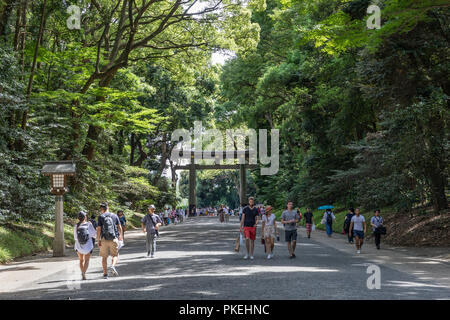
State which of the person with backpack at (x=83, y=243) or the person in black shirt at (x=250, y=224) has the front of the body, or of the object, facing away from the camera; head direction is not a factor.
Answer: the person with backpack

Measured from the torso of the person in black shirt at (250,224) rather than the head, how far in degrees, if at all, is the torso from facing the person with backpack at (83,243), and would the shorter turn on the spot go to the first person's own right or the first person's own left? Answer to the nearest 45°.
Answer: approximately 45° to the first person's own right

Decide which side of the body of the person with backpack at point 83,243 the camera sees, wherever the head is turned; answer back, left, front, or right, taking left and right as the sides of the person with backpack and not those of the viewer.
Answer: back

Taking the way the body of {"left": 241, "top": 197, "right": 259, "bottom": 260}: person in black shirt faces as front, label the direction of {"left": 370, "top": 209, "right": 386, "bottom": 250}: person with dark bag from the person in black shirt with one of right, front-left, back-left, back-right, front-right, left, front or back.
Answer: back-left

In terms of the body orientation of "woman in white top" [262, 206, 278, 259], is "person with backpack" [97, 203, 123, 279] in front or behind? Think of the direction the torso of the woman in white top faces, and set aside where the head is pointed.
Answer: in front

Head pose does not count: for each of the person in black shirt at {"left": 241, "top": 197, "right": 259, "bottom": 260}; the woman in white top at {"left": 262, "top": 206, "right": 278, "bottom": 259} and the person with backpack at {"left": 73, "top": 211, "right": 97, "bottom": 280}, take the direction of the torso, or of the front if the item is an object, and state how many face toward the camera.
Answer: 2

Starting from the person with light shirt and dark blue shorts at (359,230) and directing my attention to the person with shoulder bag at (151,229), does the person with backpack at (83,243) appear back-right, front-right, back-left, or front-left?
front-left

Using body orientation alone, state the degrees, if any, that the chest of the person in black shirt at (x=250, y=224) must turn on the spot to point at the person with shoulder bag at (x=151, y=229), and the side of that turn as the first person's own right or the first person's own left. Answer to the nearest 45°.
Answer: approximately 135° to the first person's own right

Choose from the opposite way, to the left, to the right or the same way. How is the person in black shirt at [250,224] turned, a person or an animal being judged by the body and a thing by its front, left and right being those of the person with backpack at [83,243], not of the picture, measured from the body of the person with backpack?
the opposite way

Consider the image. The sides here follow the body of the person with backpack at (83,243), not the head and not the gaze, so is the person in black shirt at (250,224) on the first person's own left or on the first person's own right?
on the first person's own right

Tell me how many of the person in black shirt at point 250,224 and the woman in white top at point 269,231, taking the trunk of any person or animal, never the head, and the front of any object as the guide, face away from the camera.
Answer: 0

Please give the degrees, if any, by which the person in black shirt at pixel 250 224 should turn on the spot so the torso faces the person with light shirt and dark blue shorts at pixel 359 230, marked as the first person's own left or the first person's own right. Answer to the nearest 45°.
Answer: approximately 135° to the first person's own left

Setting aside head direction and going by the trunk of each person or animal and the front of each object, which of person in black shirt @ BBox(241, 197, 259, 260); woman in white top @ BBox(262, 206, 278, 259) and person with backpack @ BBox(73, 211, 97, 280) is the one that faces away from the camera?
the person with backpack

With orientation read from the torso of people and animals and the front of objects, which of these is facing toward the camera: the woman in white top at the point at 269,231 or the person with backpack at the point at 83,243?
the woman in white top

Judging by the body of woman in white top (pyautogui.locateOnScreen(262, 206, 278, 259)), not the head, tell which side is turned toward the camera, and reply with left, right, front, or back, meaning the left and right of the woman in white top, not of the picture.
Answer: front

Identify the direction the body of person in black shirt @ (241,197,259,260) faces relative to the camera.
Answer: toward the camera
